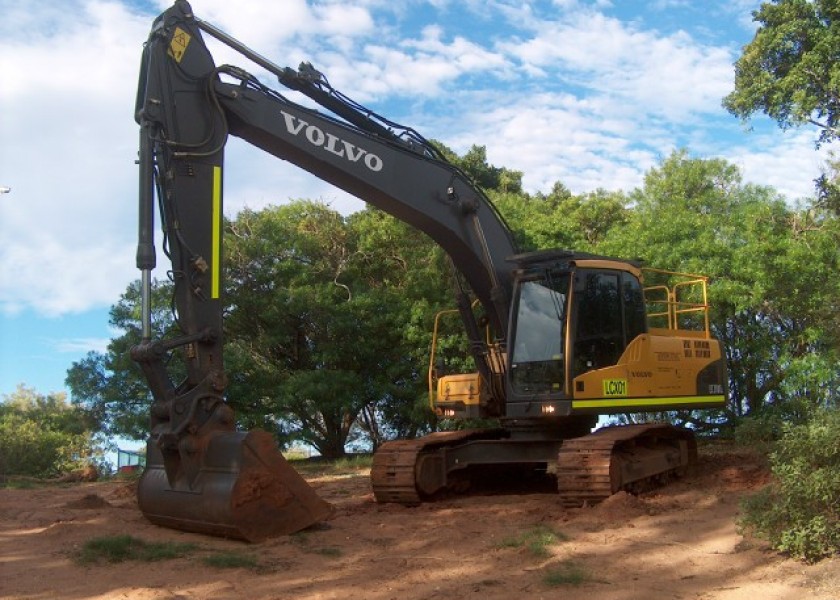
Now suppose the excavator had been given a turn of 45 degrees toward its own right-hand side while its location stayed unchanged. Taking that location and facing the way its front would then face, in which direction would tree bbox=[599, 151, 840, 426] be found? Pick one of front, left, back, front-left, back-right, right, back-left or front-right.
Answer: back-right

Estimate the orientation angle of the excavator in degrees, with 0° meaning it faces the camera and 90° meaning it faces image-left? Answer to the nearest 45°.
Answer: approximately 45°

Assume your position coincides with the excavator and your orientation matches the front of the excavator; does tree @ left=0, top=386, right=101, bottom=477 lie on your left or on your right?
on your right

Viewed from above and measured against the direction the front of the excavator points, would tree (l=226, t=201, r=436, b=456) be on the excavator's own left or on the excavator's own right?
on the excavator's own right

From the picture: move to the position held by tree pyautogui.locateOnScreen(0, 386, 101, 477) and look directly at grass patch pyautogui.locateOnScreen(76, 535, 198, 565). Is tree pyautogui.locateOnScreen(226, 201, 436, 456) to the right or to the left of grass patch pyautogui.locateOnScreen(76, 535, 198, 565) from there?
left

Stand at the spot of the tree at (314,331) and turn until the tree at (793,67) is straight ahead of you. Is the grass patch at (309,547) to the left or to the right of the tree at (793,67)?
right

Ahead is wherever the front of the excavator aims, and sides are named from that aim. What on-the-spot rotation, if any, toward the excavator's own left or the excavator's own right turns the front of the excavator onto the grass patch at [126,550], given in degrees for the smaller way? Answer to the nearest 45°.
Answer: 0° — it already faces it

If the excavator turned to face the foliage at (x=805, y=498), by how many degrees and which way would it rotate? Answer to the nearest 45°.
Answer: approximately 90° to its left

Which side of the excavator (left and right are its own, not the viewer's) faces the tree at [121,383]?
right

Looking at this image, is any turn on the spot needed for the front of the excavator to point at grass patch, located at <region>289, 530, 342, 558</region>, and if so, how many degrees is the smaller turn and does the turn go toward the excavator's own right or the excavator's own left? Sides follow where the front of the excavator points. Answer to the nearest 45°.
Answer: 0° — it already faces it
